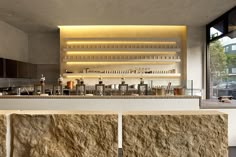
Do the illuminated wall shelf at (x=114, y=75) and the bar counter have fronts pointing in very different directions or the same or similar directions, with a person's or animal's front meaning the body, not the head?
same or similar directions

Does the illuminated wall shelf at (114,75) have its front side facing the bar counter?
yes

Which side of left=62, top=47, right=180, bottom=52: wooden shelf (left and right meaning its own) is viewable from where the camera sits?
front

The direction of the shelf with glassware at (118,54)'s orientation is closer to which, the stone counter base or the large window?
the stone counter base

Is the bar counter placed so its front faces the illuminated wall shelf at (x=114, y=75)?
no

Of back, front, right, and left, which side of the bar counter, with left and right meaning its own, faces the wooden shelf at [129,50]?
back

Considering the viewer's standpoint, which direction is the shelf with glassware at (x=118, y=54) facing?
facing the viewer

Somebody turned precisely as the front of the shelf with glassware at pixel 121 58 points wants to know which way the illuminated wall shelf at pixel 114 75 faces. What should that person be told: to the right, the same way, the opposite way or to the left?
the same way

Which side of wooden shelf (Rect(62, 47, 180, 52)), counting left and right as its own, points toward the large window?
left

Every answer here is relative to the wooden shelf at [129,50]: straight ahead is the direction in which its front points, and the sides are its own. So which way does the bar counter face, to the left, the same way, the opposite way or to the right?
the same way

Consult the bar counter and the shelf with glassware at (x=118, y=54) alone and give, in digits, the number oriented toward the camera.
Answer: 2

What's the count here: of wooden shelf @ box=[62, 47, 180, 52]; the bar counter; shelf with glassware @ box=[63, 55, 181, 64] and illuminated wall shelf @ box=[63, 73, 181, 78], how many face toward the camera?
4
